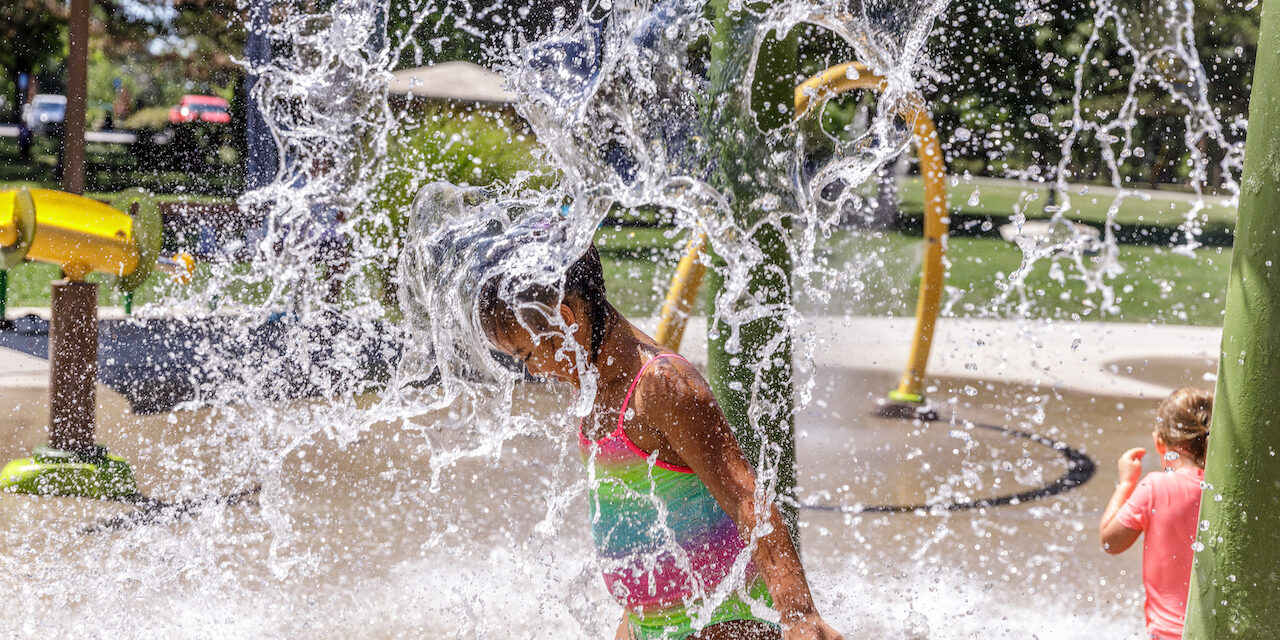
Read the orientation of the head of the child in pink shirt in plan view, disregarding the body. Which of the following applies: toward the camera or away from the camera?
away from the camera

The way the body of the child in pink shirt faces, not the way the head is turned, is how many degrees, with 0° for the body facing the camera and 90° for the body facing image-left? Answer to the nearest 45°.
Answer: approximately 135°

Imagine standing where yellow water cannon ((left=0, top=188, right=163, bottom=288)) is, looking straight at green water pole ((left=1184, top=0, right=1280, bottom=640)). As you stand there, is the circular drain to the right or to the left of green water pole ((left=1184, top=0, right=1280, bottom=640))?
left

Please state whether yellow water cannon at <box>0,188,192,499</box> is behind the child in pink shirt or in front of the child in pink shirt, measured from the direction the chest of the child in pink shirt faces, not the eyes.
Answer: in front

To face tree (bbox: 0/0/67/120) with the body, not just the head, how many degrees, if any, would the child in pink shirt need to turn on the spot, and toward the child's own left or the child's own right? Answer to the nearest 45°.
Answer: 0° — they already face it

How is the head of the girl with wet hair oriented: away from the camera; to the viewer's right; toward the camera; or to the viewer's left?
to the viewer's left

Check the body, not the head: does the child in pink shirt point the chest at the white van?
yes

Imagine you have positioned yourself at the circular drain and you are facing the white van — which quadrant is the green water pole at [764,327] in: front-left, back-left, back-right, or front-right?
back-left

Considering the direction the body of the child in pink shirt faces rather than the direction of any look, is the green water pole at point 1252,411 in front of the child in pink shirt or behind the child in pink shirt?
behind

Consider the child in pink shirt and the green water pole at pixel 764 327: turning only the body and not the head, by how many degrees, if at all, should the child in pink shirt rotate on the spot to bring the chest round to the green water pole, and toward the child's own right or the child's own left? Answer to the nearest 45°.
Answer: approximately 45° to the child's own left

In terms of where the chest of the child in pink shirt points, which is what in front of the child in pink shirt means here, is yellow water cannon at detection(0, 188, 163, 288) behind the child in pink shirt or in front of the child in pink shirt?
in front

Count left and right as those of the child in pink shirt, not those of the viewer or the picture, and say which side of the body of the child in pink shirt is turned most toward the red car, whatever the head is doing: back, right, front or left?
front

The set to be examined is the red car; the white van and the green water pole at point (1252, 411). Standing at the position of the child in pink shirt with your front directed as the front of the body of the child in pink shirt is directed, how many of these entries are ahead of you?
2
